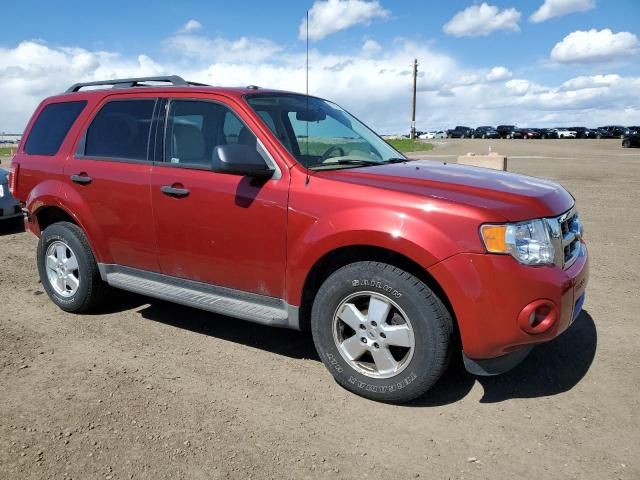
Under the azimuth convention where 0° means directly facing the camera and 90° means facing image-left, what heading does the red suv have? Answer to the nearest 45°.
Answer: approximately 315°

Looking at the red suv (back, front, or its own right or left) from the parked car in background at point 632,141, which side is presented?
left

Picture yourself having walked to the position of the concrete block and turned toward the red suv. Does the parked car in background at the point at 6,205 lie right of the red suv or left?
right

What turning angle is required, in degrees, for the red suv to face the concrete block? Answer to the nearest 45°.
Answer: approximately 90° to its left

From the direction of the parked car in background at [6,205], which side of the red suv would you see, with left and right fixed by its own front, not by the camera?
back
